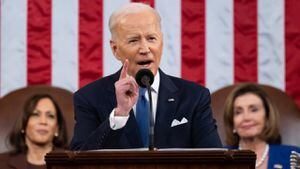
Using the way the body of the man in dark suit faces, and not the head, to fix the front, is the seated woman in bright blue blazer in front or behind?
behind

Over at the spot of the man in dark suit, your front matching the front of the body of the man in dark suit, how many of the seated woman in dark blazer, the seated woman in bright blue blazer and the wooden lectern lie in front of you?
1

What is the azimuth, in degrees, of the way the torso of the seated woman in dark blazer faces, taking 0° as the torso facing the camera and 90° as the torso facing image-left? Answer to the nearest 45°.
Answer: approximately 0°

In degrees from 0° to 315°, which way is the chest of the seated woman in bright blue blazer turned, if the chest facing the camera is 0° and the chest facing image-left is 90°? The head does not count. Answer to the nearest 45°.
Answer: approximately 45°

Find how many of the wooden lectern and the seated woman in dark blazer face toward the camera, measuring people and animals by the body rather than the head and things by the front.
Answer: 2

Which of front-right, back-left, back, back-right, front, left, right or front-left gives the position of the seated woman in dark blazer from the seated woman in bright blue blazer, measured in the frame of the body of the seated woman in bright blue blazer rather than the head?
front-right

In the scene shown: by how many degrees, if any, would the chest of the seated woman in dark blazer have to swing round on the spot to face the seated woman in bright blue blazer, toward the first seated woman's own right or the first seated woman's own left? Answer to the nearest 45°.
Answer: approximately 90° to the first seated woman's own left

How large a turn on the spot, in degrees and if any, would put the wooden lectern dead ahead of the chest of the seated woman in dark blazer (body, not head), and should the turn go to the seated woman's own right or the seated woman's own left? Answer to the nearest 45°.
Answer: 0° — they already face it
